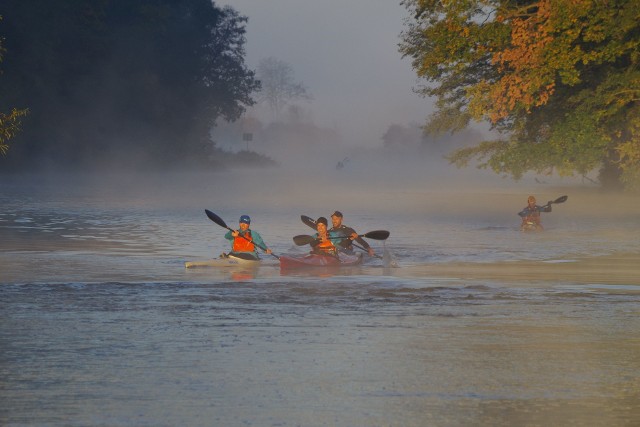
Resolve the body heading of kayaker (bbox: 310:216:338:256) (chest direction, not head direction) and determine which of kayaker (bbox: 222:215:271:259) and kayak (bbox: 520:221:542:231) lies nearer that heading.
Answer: the kayaker

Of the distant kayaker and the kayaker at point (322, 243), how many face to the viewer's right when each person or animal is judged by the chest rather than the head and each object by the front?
0

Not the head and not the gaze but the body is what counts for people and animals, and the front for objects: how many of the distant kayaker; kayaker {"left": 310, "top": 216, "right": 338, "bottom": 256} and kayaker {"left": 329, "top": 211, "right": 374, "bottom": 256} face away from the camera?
0

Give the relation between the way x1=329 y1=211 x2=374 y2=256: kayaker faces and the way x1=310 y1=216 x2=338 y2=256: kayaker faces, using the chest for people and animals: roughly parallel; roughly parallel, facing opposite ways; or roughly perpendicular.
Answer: roughly parallel

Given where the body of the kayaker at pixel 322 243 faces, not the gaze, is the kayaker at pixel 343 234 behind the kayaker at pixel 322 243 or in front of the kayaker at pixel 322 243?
behind

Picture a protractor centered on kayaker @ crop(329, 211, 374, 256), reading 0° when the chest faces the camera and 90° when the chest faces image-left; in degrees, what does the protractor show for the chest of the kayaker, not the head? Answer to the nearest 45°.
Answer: approximately 45°

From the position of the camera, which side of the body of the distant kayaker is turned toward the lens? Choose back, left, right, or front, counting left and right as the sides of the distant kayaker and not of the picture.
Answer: front

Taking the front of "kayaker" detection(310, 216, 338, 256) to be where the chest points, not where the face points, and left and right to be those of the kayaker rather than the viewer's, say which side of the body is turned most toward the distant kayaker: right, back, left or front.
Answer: back

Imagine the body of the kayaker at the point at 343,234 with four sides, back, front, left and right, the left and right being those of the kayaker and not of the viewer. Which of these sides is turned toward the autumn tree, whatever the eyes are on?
back
